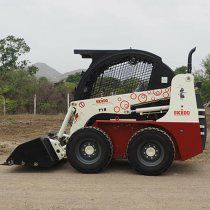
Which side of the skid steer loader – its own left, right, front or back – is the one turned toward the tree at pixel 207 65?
right

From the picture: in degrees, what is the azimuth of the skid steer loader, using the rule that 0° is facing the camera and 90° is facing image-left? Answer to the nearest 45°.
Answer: approximately 90°

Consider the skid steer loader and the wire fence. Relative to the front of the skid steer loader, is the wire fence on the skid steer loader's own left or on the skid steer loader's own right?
on the skid steer loader's own right
